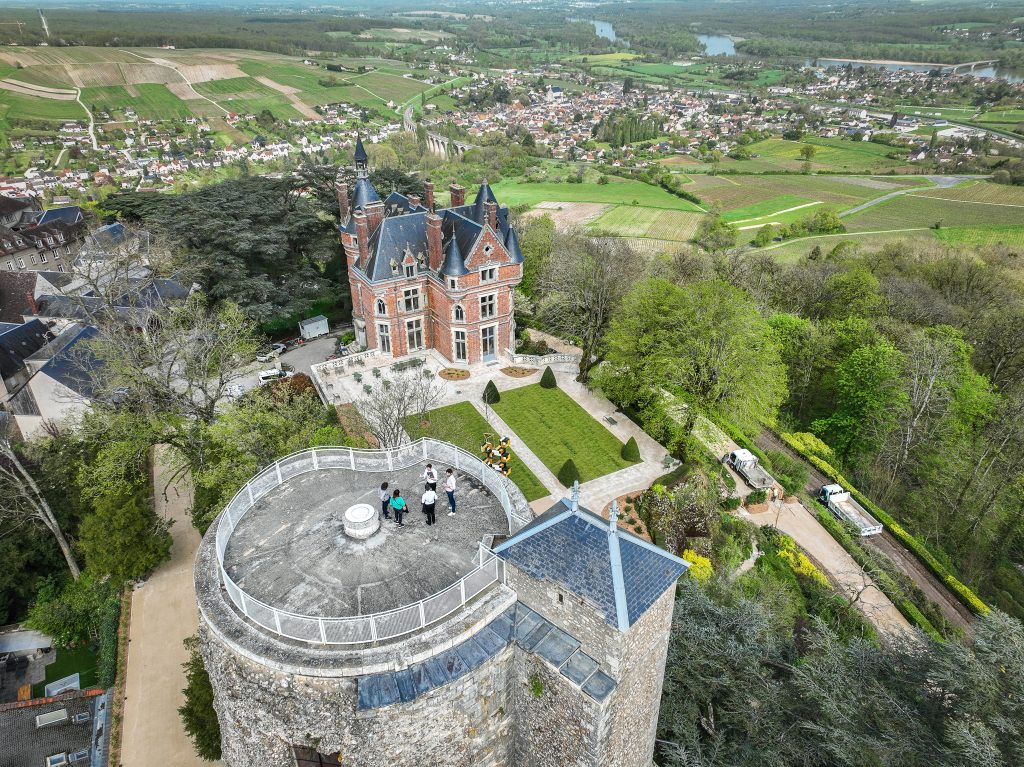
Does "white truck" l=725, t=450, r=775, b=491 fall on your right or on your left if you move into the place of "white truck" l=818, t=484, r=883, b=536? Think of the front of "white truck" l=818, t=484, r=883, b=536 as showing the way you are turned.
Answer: on your left

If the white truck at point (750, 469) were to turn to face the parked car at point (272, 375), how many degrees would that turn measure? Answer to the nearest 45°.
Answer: approximately 45° to its left

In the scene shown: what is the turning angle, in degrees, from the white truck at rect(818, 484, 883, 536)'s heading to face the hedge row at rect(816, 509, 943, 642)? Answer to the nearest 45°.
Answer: approximately 135° to its left

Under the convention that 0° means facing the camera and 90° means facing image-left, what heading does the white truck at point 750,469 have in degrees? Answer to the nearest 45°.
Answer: approximately 135°

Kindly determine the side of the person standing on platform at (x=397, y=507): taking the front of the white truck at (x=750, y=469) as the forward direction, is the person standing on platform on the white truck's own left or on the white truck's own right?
on the white truck's own left

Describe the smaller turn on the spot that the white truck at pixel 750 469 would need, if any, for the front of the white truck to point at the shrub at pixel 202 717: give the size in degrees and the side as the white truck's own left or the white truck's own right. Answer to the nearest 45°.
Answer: approximately 90° to the white truck's own left

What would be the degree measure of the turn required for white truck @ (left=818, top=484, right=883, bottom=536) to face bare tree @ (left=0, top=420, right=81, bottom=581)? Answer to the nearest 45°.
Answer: approximately 90° to its left

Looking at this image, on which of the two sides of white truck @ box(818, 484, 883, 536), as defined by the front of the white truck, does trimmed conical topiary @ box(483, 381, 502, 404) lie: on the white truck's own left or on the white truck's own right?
on the white truck's own left

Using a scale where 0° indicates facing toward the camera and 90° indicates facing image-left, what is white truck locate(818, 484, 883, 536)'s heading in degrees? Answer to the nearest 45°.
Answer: approximately 135°

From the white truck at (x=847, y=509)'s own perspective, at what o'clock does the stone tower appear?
The stone tower is roughly at 8 o'clock from the white truck.

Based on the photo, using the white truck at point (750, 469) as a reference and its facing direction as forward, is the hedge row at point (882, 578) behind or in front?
behind

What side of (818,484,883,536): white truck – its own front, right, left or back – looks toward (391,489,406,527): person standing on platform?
left
